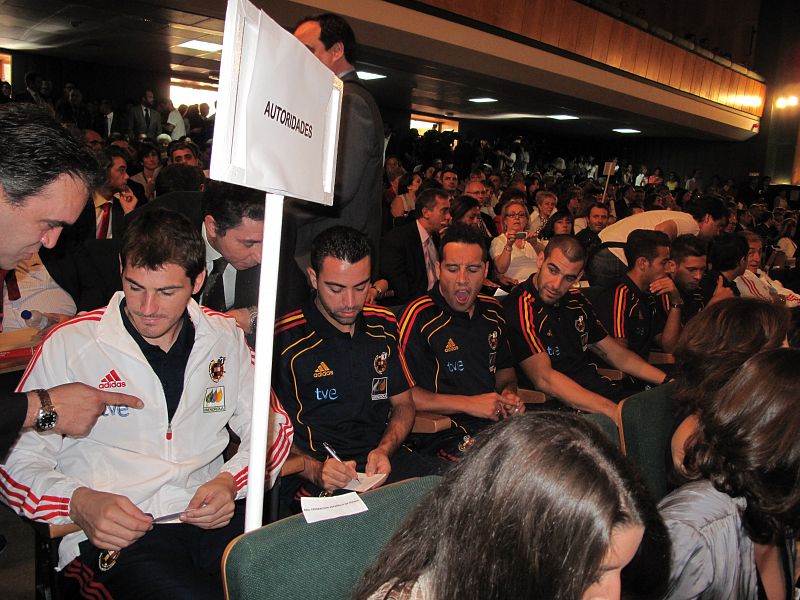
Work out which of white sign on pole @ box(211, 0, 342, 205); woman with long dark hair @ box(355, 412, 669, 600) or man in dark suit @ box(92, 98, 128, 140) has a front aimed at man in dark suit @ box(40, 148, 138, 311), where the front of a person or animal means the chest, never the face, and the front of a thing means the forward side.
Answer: man in dark suit @ box(92, 98, 128, 140)

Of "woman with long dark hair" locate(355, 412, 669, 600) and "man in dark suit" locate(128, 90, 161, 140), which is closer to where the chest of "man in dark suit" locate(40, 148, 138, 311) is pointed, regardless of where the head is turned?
the woman with long dark hair

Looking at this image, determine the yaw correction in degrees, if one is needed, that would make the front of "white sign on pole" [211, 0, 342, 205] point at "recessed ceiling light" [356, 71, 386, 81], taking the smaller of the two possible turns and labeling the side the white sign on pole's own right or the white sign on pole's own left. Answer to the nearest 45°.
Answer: approximately 135° to the white sign on pole's own left

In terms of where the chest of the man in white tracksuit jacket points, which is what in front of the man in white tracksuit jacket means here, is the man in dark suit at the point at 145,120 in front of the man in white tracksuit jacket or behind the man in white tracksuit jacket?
behind

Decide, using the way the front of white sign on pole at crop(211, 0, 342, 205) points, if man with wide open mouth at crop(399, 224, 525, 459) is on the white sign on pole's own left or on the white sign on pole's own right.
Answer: on the white sign on pole's own left

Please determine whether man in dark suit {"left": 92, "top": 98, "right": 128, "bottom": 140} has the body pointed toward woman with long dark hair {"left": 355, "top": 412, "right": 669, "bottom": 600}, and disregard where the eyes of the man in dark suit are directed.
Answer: yes

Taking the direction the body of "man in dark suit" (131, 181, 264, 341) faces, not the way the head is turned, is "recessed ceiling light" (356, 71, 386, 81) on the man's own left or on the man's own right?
on the man's own left

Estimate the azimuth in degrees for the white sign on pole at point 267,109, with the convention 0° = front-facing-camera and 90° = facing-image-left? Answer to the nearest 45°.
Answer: approximately 315°

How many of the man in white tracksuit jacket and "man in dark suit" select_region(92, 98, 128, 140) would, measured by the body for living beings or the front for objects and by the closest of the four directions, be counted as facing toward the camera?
2
